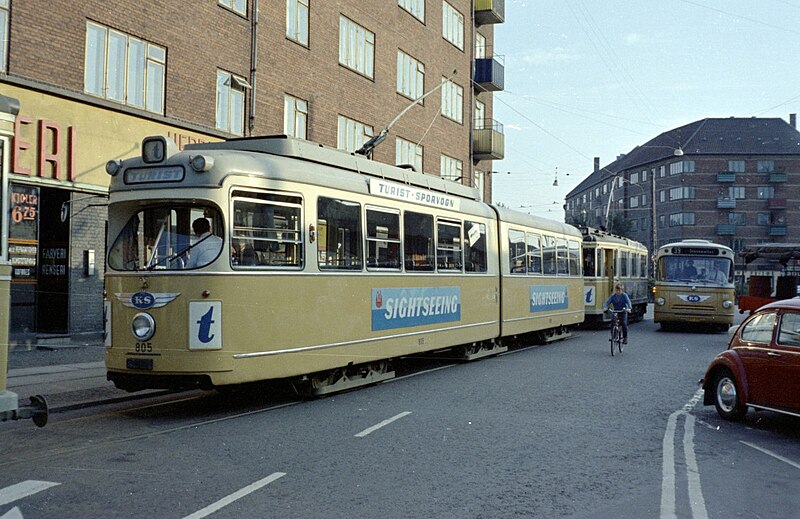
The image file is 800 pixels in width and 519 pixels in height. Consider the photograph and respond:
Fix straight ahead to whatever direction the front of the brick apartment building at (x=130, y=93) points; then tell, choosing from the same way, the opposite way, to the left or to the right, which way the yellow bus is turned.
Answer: to the right

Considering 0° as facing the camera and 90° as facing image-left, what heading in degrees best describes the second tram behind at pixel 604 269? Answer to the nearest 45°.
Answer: approximately 45°

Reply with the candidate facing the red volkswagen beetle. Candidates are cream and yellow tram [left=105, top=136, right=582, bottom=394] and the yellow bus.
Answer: the yellow bus

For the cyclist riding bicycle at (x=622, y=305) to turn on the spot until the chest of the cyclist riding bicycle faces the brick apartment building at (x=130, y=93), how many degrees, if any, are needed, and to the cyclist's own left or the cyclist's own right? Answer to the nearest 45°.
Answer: approximately 45° to the cyclist's own right

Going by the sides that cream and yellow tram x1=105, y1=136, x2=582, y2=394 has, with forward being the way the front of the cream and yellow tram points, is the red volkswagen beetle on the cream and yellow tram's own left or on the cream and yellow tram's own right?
on the cream and yellow tram's own left

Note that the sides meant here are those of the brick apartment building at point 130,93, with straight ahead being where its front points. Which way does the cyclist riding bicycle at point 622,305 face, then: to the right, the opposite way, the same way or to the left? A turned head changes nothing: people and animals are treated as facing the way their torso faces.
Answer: to the right

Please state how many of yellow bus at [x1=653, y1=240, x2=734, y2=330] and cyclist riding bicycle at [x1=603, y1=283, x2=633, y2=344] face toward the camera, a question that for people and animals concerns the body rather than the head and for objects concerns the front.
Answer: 2

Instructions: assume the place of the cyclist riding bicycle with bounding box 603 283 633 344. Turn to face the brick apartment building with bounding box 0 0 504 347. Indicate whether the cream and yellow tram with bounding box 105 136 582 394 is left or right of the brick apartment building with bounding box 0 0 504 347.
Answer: left

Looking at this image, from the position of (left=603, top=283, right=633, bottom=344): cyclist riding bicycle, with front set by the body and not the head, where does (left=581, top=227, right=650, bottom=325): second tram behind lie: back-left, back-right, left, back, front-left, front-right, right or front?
back

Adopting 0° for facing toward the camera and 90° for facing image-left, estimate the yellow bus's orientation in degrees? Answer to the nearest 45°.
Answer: approximately 0°
